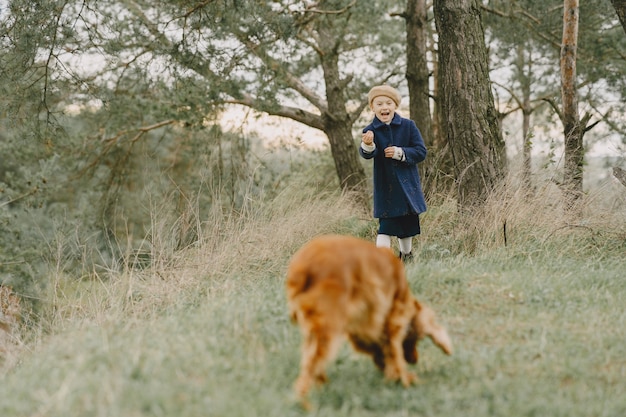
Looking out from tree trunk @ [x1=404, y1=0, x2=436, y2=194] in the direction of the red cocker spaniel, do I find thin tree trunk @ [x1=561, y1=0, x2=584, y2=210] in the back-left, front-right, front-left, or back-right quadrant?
front-left

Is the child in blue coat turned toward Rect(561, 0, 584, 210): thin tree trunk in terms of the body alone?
no

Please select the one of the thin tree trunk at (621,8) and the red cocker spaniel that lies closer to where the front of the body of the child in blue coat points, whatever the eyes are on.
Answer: the red cocker spaniel

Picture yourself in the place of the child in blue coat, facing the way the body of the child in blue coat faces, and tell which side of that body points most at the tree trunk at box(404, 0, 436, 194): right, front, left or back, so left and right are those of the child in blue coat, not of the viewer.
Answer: back

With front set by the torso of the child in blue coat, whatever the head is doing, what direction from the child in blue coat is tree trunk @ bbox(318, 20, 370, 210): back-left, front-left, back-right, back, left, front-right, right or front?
back

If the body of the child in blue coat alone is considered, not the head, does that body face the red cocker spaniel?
yes

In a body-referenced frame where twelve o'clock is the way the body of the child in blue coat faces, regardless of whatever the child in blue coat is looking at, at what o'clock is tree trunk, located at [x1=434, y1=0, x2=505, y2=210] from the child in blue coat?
The tree trunk is roughly at 7 o'clock from the child in blue coat.

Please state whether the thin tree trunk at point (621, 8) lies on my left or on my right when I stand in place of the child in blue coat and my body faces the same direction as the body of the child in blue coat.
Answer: on my left

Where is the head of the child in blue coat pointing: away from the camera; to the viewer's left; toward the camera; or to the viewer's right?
toward the camera

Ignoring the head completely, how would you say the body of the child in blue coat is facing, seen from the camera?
toward the camera
